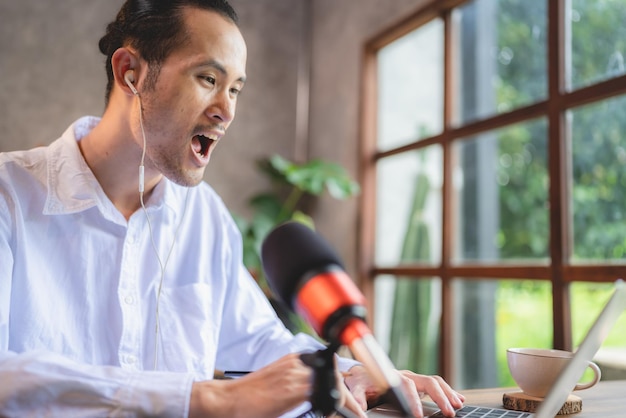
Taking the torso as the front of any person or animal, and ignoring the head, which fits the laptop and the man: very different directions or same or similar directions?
very different directions

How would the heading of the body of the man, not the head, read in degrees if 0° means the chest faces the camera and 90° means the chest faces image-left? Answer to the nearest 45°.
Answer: approximately 315°

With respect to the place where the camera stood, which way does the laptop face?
facing to the left of the viewer

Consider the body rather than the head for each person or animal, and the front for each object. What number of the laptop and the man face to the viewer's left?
1

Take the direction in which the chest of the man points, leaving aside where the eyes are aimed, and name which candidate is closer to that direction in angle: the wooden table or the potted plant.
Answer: the wooden table

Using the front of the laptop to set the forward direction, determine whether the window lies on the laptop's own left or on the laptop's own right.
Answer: on the laptop's own right

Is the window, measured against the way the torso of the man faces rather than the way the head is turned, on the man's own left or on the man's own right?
on the man's own left

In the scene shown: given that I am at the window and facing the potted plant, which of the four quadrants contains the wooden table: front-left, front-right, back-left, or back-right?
back-left

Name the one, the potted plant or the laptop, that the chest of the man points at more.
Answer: the laptop

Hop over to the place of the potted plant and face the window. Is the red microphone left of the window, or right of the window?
right
